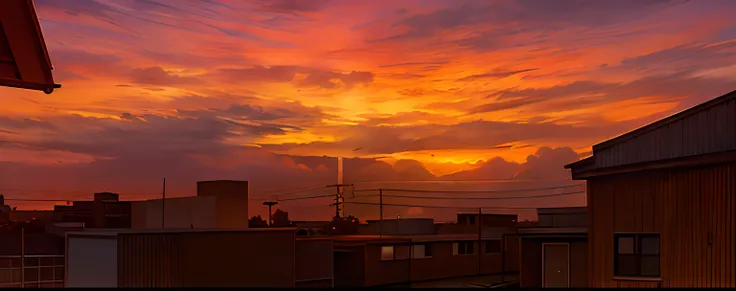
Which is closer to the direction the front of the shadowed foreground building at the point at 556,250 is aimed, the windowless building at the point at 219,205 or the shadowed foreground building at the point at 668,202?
the shadowed foreground building

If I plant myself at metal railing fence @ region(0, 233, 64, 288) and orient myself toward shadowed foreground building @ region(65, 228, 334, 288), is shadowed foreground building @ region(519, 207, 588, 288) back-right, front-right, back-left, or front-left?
front-left

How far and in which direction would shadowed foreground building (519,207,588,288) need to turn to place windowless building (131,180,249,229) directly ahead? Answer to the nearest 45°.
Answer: approximately 90° to its right

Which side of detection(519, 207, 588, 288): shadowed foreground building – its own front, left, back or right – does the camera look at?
front

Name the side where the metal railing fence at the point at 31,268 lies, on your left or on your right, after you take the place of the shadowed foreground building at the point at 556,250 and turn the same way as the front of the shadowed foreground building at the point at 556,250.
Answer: on your right

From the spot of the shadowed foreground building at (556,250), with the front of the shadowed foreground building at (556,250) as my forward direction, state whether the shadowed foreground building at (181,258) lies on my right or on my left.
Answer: on my right

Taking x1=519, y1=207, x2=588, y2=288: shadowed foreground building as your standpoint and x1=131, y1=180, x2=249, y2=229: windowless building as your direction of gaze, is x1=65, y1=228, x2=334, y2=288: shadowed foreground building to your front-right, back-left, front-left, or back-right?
front-left
